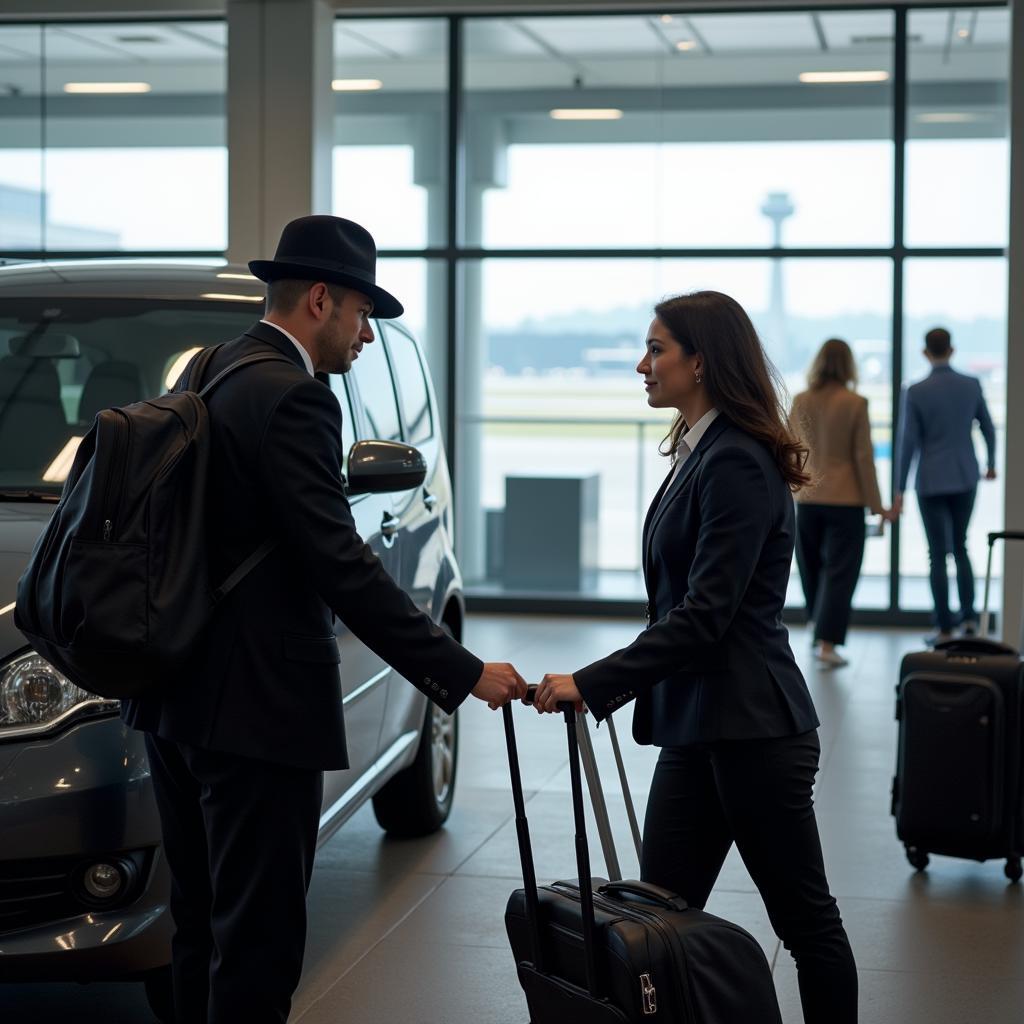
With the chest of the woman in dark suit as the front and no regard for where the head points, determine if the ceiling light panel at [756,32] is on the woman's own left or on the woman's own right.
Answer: on the woman's own right

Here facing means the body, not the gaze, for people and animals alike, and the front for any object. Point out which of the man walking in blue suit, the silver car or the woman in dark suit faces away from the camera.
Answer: the man walking in blue suit

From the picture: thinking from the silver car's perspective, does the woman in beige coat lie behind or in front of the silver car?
behind

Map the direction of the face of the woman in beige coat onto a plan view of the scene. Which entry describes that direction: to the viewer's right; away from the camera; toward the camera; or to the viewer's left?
away from the camera

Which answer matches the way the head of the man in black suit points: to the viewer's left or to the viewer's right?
to the viewer's right

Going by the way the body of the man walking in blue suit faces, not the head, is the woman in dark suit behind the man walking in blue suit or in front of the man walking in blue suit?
behind

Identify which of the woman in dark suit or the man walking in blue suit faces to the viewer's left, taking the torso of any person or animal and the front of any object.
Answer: the woman in dark suit

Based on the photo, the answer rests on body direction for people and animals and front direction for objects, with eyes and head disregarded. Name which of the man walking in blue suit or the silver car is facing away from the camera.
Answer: the man walking in blue suit

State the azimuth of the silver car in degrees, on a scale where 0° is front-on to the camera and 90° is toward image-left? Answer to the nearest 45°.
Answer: approximately 45°

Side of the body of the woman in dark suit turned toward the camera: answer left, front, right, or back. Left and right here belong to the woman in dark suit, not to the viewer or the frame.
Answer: left

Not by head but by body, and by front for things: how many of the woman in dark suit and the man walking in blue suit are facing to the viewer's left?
1

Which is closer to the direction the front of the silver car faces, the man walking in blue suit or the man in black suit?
the man in black suit

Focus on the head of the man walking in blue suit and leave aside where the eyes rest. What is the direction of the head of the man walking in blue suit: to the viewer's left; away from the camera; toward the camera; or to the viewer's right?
away from the camera

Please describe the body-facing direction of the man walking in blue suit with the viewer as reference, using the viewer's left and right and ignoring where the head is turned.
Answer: facing away from the viewer

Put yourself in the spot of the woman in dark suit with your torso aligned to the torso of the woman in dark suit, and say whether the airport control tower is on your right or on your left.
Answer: on your right
